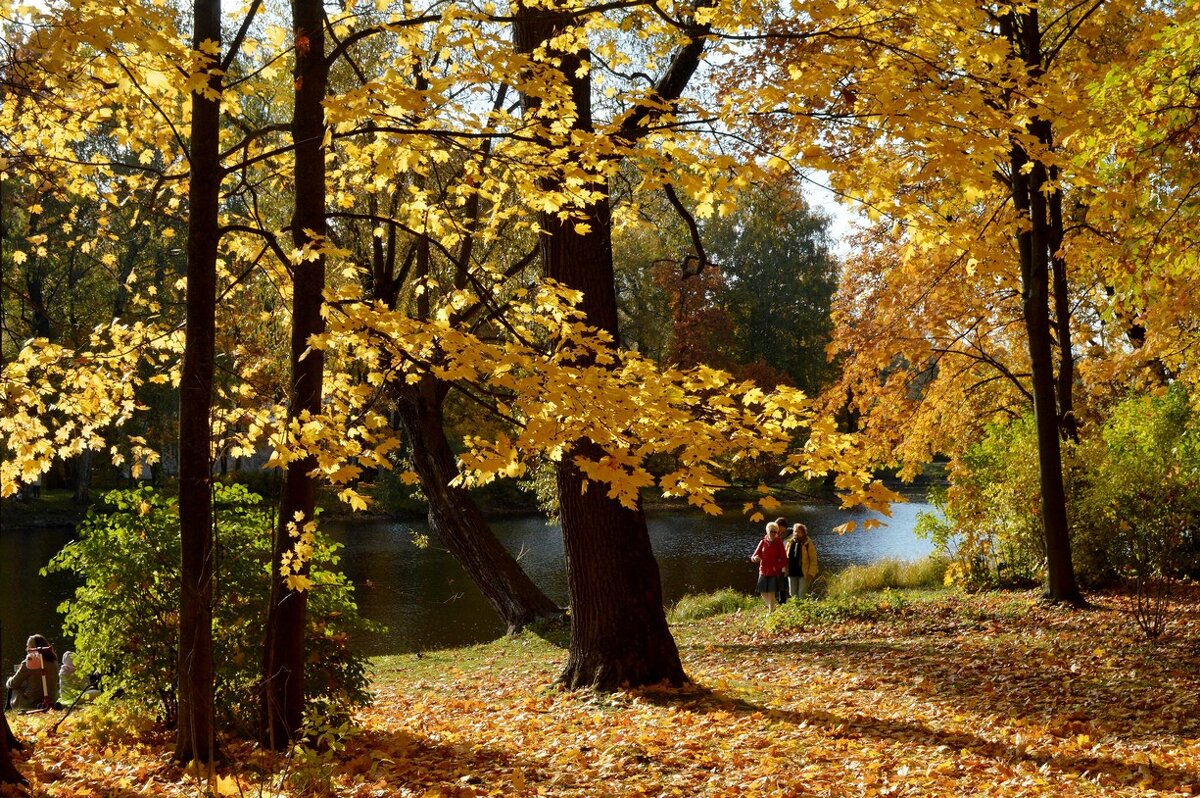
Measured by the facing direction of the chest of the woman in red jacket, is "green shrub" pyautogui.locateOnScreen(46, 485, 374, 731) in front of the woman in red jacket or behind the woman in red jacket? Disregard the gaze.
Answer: in front

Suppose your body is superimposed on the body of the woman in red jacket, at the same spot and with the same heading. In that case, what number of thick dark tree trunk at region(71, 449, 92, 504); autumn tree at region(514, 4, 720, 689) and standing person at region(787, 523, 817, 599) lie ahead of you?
1

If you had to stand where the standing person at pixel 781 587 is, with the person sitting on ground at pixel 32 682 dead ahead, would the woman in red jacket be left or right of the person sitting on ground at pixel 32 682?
left

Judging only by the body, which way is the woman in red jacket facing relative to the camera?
toward the camera

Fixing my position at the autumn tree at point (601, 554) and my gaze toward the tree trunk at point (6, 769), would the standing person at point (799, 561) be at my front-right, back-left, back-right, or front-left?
back-right

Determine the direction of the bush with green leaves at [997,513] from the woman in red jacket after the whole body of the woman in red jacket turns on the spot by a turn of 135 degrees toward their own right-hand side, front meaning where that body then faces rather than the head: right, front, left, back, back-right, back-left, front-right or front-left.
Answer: back-right

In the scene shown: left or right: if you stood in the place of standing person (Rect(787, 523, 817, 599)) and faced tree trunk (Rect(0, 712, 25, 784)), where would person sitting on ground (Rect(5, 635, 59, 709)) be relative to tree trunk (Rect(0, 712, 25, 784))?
right

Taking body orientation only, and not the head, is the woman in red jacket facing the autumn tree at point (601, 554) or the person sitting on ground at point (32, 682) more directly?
the autumn tree

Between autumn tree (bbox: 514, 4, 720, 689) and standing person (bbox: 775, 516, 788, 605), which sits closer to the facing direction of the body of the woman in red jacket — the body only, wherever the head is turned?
the autumn tree

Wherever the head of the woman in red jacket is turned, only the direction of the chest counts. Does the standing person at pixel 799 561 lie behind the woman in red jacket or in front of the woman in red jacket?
behind

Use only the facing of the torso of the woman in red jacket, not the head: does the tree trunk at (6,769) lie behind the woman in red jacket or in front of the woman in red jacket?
in front
